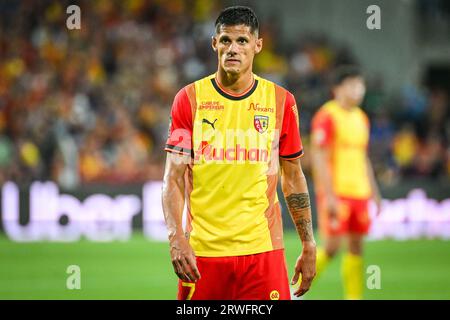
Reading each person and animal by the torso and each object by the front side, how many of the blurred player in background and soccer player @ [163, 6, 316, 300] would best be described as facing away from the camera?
0

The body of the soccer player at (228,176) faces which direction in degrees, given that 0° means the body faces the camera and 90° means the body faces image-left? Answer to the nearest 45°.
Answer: approximately 0°

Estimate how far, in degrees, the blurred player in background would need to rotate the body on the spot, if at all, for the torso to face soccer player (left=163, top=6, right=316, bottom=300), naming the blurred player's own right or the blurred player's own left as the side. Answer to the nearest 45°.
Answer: approximately 45° to the blurred player's own right

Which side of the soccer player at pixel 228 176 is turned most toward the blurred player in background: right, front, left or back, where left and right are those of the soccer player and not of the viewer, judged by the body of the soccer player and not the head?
back
